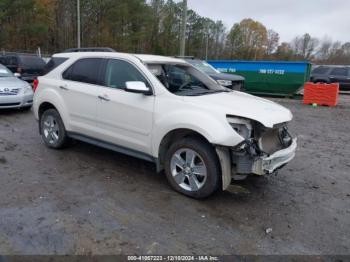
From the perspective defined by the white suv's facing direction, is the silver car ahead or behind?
behind

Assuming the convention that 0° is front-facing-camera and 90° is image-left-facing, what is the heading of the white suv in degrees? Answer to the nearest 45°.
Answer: approximately 315°

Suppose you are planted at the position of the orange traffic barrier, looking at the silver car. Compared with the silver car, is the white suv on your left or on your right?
left

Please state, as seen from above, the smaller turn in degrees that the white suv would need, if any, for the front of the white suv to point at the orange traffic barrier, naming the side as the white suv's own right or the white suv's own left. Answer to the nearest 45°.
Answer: approximately 90° to the white suv's own left
